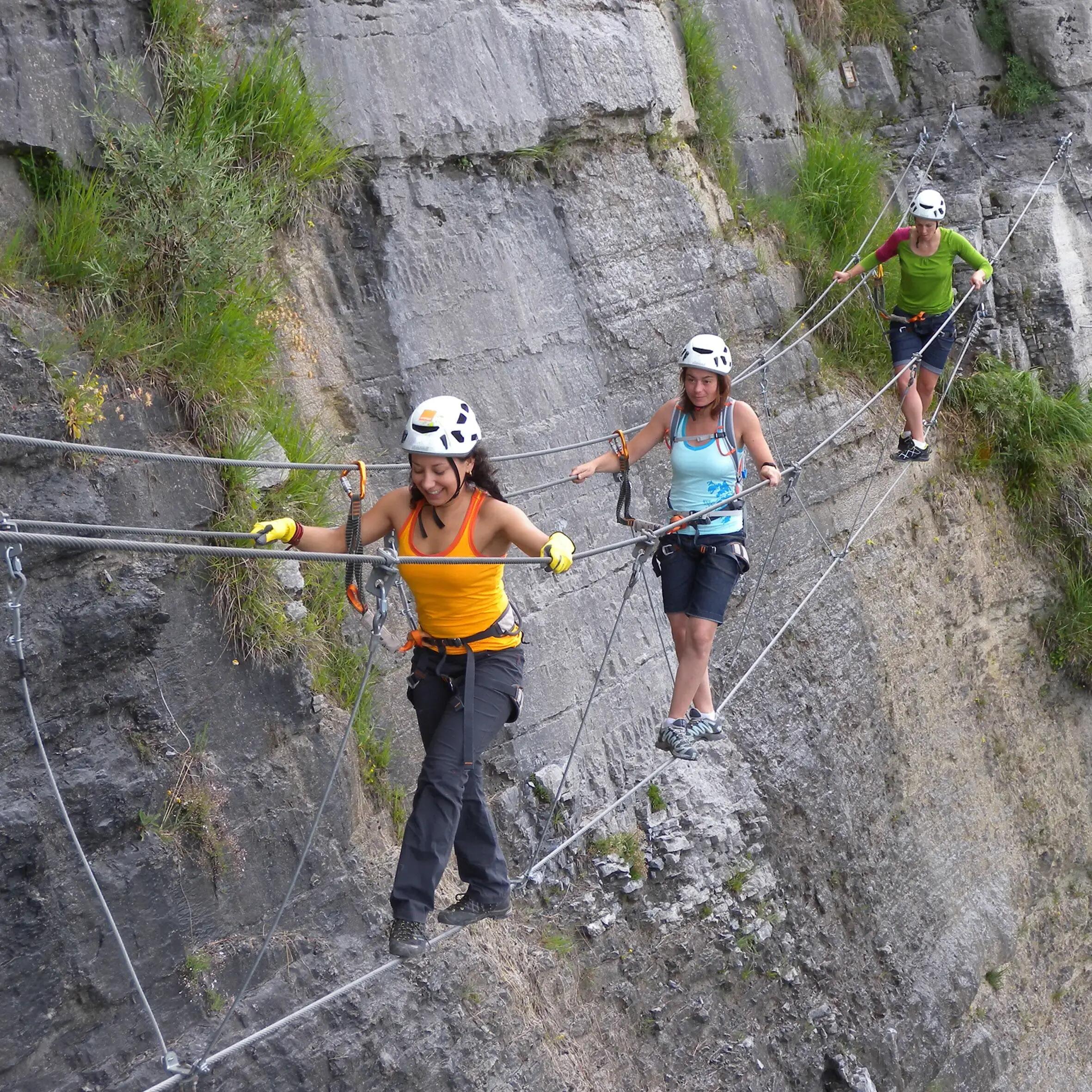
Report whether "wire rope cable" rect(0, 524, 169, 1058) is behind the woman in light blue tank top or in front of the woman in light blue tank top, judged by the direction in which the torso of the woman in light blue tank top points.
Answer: in front

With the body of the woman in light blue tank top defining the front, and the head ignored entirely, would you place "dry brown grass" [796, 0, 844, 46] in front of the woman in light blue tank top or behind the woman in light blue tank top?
behind

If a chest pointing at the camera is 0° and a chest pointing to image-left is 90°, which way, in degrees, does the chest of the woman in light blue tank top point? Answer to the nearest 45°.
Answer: approximately 0°

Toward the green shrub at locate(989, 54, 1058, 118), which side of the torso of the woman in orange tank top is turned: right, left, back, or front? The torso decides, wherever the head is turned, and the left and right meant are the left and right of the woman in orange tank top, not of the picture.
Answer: back

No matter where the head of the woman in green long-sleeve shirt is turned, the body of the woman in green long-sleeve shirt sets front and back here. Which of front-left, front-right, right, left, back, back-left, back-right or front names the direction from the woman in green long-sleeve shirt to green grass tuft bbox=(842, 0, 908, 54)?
back

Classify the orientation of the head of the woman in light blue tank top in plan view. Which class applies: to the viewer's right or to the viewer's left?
to the viewer's left

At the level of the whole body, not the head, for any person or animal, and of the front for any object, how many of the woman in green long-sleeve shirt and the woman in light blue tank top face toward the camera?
2

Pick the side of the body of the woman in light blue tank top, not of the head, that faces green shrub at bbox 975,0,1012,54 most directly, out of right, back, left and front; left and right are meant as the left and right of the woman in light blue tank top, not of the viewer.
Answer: back

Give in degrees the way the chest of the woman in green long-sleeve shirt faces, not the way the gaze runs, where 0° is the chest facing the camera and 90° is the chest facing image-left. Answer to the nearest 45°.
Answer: approximately 0°

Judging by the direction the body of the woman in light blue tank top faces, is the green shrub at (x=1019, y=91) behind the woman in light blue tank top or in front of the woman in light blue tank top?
behind
